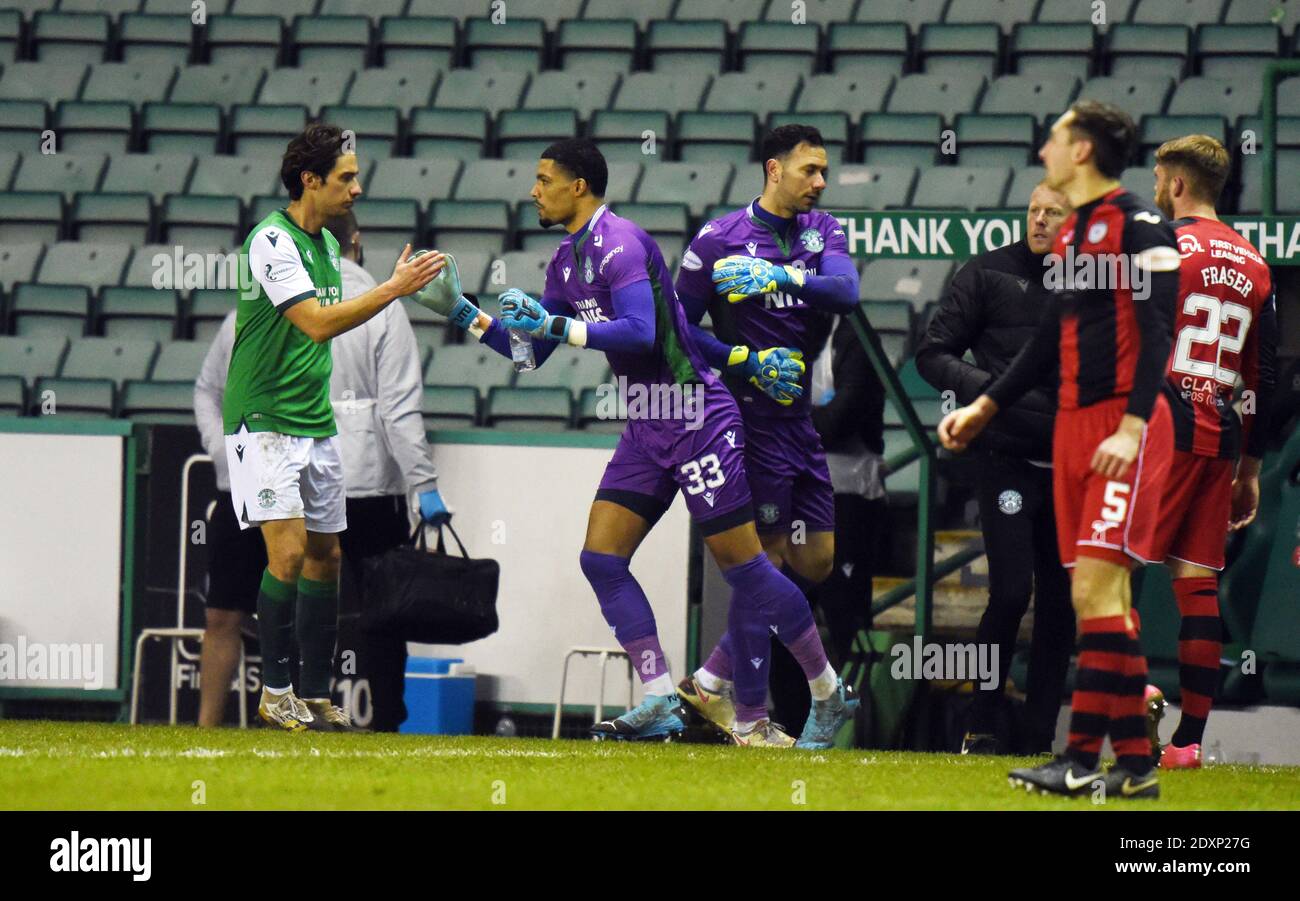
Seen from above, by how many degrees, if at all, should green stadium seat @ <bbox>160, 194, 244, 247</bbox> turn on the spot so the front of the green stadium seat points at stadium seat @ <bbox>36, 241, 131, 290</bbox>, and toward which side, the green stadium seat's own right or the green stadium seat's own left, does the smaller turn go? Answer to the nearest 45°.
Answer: approximately 90° to the green stadium seat's own right

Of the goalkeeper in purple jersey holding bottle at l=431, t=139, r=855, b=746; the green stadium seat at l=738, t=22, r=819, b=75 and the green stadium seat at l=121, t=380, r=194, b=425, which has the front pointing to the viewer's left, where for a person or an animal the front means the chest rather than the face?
the goalkeeper in purple jersey holding bottle

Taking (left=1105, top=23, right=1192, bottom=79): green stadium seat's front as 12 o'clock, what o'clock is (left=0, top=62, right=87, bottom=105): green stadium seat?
(left=0, top=62, right=87, bottom=105): green stadium seat is roughly at 3 o'clock from (left=1105, top=23, right=1192, bottom=79): green stadium seat.

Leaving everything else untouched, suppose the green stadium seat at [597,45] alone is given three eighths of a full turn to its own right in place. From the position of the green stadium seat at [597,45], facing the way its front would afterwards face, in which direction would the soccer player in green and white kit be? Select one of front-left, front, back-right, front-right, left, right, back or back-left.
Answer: back-left

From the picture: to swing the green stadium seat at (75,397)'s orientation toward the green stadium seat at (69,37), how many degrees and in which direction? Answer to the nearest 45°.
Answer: approximately 180°

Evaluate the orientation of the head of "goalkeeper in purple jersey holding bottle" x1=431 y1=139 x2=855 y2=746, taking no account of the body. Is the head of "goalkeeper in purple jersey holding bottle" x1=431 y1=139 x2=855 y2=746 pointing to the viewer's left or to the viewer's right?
to the viewer's left

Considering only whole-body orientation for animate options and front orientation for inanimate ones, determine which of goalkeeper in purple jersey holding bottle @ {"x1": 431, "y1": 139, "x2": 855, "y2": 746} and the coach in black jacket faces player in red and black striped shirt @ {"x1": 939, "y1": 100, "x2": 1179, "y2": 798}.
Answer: the coach in black jacket

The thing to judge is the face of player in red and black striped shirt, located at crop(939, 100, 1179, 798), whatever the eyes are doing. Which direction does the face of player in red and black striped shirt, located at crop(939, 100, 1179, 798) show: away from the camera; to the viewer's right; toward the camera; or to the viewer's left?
to the viewer's left

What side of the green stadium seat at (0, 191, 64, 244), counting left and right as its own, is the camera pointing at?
front

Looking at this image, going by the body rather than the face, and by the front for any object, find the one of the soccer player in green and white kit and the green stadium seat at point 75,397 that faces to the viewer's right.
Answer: the soccer player in green and white kit

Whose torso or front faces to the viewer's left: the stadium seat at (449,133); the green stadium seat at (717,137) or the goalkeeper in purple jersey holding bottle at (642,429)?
the goalkeeper in purple jersey holding bottle

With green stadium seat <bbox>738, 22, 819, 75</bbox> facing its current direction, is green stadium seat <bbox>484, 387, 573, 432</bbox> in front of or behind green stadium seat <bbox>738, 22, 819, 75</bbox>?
in front

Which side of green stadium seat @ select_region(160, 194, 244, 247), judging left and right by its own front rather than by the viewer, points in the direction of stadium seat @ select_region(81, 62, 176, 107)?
back

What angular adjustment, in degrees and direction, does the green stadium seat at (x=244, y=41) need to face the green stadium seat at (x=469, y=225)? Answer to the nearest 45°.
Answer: approximately 45° to its left

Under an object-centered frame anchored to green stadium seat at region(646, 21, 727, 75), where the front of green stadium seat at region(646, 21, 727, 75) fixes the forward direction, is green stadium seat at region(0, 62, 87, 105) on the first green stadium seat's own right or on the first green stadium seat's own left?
on the first green stadium seat's own right

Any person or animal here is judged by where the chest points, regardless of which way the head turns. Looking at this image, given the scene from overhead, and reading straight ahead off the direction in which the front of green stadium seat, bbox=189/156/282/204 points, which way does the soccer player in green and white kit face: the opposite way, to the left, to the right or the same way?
to the left

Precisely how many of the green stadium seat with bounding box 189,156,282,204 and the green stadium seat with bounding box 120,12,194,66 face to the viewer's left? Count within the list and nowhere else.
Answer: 0
